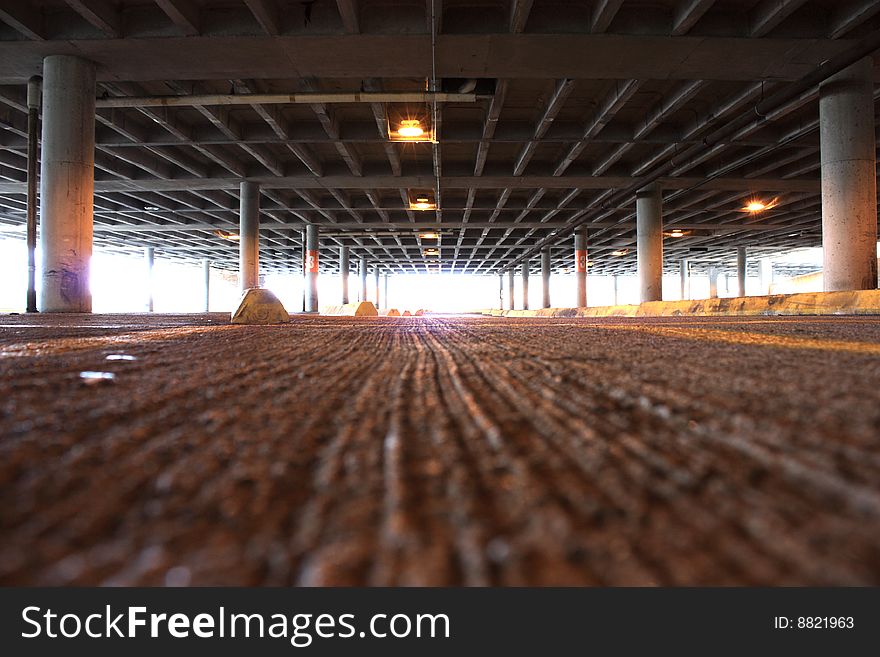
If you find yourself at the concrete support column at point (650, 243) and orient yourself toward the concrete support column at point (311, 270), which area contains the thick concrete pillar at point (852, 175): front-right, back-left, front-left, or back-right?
back-left

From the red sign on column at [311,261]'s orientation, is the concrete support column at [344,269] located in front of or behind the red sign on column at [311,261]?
behind

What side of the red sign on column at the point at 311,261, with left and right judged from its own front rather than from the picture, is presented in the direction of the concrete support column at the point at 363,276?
back

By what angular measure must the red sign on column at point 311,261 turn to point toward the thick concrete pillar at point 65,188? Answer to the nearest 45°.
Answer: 0° — it already faces it

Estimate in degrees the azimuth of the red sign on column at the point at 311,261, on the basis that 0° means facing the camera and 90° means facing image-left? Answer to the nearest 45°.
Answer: approximately 0°

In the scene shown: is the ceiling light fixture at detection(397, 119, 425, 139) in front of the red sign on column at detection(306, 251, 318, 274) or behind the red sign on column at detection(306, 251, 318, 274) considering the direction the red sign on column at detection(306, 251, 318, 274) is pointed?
in front

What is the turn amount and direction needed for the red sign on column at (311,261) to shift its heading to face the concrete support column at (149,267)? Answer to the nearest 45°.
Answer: approximately 135° to its right

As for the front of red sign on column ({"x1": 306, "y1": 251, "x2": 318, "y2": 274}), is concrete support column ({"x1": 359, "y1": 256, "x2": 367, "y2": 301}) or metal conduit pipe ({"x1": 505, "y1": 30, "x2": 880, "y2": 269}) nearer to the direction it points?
the metal conduit pipe

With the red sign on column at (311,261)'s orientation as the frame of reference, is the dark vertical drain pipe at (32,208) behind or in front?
in front

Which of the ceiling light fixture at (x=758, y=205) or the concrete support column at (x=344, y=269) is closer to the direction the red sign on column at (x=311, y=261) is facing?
the ceiling light fixture

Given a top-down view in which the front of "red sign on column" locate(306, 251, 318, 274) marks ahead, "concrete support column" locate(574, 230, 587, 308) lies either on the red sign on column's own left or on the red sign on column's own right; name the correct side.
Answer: on the red sign on column's own left

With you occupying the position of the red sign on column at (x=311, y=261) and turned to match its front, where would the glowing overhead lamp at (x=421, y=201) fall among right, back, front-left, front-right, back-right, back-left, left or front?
front-left
